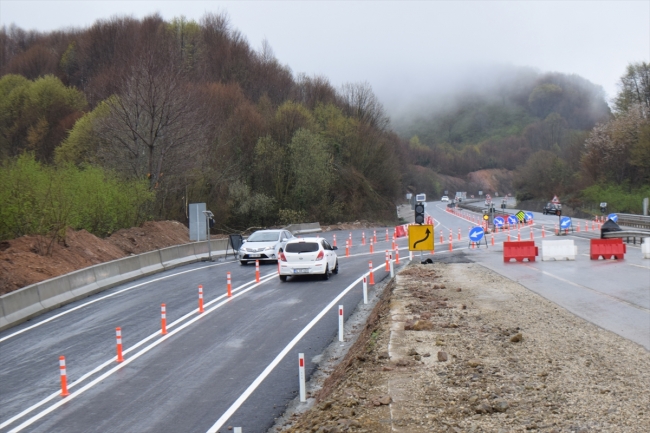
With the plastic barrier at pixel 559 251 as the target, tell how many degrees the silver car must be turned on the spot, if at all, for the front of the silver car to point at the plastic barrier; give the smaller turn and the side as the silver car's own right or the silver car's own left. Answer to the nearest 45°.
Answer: approximately 135° to the silver car's own left

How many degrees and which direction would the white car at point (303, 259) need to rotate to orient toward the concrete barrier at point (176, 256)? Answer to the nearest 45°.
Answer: approximately 90° to its left

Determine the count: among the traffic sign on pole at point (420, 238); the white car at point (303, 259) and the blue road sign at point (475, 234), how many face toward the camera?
2

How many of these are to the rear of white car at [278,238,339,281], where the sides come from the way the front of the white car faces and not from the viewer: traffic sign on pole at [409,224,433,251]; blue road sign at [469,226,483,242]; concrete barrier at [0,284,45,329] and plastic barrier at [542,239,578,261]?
1

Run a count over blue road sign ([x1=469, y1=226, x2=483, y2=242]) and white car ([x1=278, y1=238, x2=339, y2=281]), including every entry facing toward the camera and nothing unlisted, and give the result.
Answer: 1

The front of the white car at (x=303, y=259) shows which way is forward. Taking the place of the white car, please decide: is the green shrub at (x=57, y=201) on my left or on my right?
on my left

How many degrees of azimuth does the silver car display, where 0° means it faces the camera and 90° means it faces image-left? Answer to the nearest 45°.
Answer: approximately 45°

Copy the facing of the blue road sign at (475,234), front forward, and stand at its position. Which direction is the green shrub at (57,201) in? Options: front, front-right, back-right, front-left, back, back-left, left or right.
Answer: front-right

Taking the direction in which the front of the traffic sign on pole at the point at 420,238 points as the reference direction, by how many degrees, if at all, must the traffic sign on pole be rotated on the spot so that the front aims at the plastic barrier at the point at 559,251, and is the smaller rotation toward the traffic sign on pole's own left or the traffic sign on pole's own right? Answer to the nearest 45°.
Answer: approximately 135° to the traffic sign on pole's own left

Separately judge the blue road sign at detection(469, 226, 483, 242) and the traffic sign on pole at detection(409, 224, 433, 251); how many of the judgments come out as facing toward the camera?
2

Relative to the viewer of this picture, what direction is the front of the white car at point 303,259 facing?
facing away from the viewer and to the right of the viewer

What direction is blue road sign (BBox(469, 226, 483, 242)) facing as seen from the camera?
toward the camera
